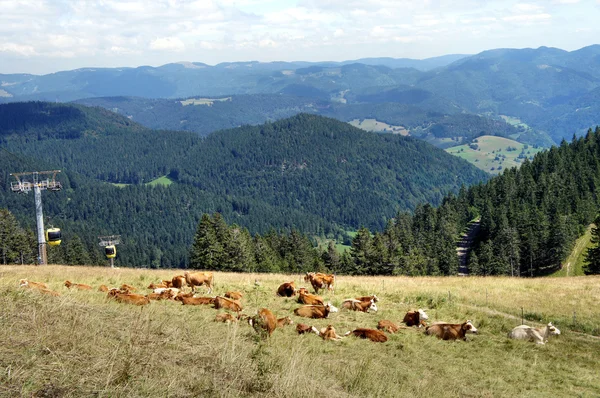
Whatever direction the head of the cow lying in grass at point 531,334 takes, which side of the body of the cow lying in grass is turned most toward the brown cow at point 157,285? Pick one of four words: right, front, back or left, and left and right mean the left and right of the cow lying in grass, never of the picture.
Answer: back

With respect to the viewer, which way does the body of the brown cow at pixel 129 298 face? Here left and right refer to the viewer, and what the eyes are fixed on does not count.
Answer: facing to the left of the viewer

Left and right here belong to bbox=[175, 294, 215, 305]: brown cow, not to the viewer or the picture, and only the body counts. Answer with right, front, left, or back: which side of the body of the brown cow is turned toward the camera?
left

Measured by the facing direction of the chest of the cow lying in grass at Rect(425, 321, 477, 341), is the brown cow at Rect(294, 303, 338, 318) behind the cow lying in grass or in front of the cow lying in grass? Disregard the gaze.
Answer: behind

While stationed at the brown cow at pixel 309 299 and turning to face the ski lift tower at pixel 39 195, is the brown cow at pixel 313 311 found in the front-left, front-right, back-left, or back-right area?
back-left

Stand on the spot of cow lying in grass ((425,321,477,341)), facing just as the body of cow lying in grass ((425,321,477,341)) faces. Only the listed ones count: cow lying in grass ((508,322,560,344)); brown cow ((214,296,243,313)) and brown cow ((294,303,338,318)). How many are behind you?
2

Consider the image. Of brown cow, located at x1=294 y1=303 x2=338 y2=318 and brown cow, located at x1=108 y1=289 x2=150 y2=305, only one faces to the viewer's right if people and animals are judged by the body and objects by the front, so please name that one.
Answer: brown cow, located at x1=294 y1=303 x2=338 y2=318
